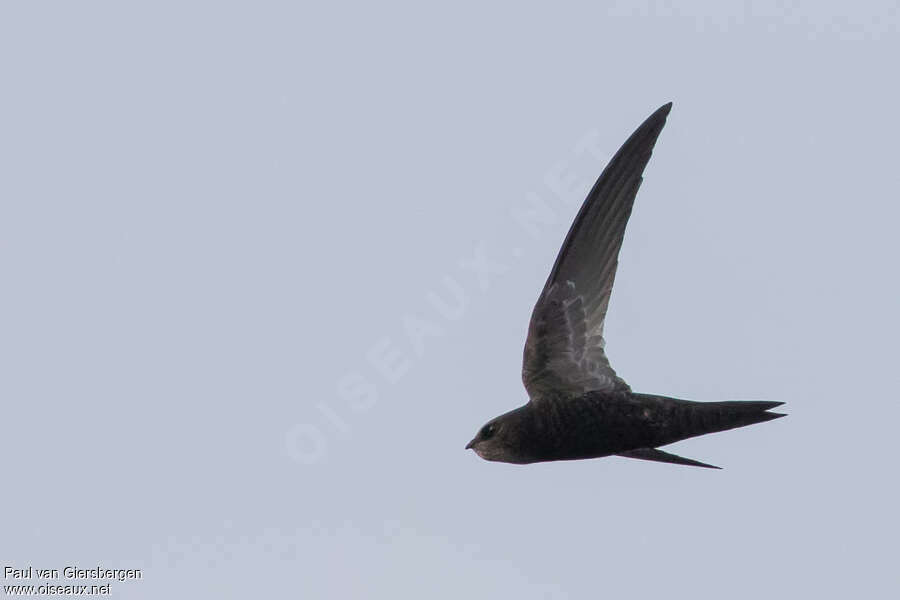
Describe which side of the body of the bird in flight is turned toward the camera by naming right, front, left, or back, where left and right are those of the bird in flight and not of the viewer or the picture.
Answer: left
